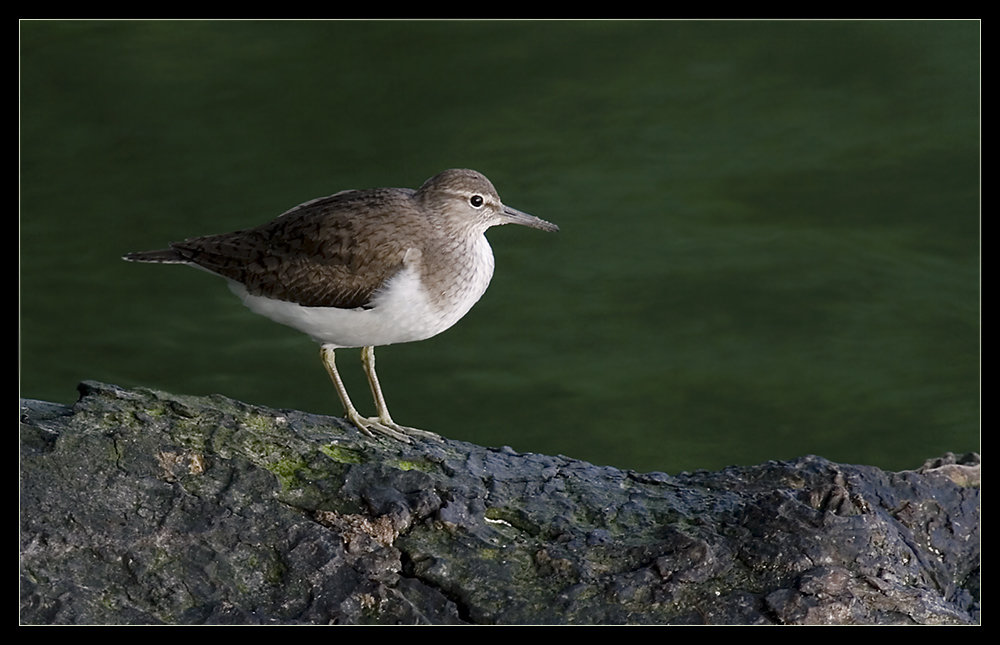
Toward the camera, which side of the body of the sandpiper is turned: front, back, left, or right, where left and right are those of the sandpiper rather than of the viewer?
right
